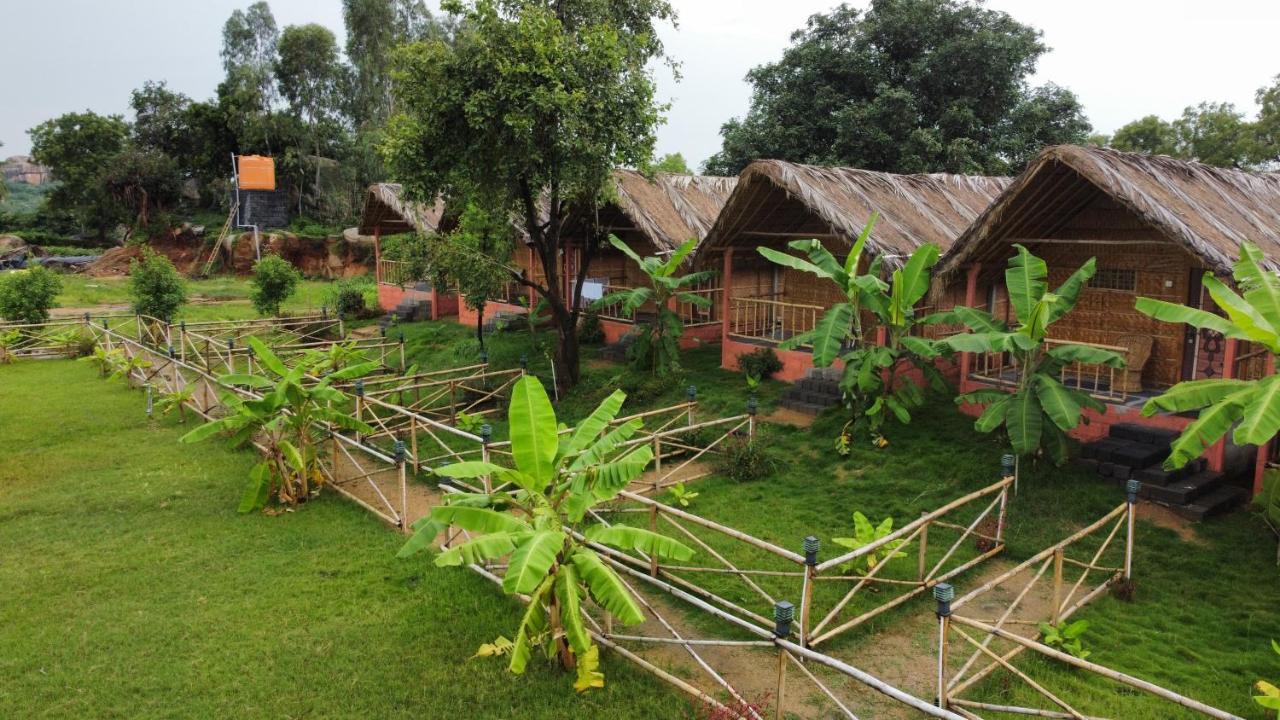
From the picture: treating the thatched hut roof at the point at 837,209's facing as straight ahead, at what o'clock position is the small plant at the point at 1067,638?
The small plant is roughly at 10 o'clock from the thatched hut roof.

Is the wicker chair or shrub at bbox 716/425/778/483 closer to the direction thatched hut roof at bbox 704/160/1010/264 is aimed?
the shrub

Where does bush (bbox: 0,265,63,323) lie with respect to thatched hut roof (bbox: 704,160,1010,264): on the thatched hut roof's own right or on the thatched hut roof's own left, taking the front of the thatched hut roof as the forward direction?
on the thatched hut roof's own right

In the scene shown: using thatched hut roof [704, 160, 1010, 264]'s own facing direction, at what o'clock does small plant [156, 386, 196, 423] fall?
The small plant is roughly at 1 o'clock from the thatched hut roof.

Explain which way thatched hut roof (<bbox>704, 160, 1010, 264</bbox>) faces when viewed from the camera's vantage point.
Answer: facing the viewer and to the left of the viewer

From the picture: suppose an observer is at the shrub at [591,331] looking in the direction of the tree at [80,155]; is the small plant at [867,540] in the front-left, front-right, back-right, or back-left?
back-left

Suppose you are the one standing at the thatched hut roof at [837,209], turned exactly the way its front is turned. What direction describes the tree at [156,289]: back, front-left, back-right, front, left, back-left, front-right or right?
front-right

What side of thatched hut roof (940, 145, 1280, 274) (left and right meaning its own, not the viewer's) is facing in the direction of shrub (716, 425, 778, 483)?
front

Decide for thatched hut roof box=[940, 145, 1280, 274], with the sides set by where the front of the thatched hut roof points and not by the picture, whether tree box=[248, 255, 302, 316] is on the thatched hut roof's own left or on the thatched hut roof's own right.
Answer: on the thatched hut roof's own right

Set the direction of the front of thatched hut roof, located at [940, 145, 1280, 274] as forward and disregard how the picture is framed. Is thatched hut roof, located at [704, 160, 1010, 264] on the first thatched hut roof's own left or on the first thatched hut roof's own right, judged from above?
on the first thatched hut roof's own right

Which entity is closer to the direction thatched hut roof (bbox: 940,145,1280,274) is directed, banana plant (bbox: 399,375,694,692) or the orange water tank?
the banana plant

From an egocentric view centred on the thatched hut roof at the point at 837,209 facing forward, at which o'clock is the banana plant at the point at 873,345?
The banana plant is roughly at 10 o'clock from the thatched hut roof.

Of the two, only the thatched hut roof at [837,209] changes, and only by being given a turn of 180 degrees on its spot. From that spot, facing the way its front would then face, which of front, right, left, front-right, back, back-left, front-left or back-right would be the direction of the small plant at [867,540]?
back-right

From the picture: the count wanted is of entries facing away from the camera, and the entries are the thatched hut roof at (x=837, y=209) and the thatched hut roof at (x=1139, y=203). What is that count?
0
